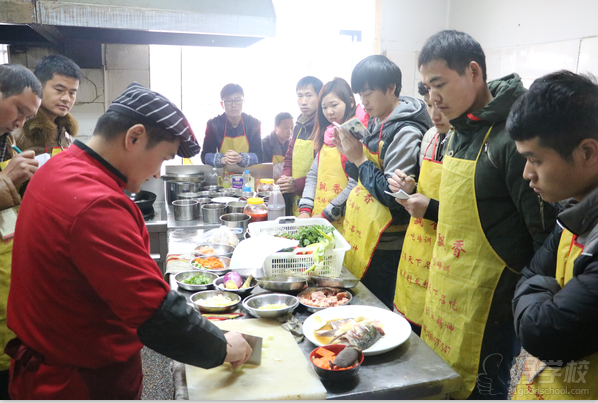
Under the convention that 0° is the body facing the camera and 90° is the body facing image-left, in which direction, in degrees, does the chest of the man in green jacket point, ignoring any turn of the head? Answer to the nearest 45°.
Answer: approximately 45°

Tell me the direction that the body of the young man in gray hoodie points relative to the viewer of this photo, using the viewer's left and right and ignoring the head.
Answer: facing the viewer and to the left of the viewer

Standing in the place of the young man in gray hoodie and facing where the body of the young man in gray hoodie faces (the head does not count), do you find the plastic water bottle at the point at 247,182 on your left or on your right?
on your right

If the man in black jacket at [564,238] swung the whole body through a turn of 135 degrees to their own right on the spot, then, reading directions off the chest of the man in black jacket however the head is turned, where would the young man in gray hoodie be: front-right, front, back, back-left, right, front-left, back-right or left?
left

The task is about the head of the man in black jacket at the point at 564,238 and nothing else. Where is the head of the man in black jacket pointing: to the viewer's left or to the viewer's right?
to the viewer's left

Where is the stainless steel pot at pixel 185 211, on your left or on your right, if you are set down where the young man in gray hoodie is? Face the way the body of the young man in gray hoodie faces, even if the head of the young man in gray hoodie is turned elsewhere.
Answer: on your right

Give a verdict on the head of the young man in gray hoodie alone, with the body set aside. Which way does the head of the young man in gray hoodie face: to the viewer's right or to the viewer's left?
to the viewer's left

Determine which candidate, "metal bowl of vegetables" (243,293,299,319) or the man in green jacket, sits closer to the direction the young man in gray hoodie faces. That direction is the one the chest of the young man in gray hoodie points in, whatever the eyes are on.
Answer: the metal bowl of vegetables

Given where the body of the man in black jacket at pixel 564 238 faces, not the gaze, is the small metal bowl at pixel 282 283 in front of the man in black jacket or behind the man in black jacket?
in front

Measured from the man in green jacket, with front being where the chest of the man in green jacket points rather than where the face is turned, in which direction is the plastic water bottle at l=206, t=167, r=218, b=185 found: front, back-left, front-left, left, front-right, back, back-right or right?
right

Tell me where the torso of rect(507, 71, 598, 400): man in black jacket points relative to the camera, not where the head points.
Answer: to the viewer's left

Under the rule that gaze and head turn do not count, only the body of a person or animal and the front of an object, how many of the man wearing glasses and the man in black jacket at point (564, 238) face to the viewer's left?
1
